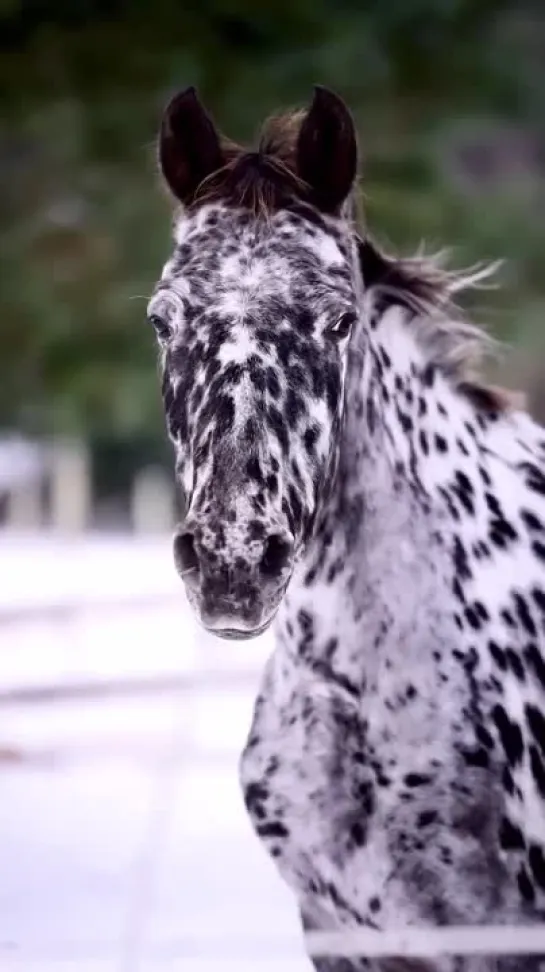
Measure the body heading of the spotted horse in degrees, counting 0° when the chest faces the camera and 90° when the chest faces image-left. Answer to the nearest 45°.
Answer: approximately 45°
